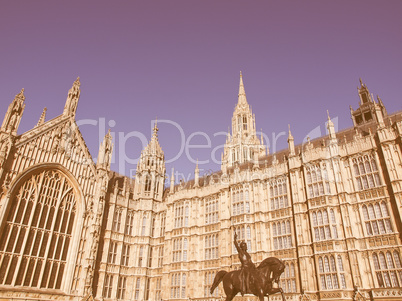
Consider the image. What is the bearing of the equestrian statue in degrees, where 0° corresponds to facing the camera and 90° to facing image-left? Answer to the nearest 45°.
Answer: approximately 270°

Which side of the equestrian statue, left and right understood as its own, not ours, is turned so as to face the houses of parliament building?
left
